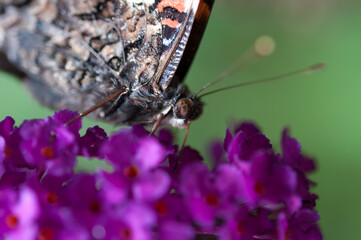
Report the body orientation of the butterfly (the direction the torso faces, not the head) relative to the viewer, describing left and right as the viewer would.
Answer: facing to the right of the viewer
